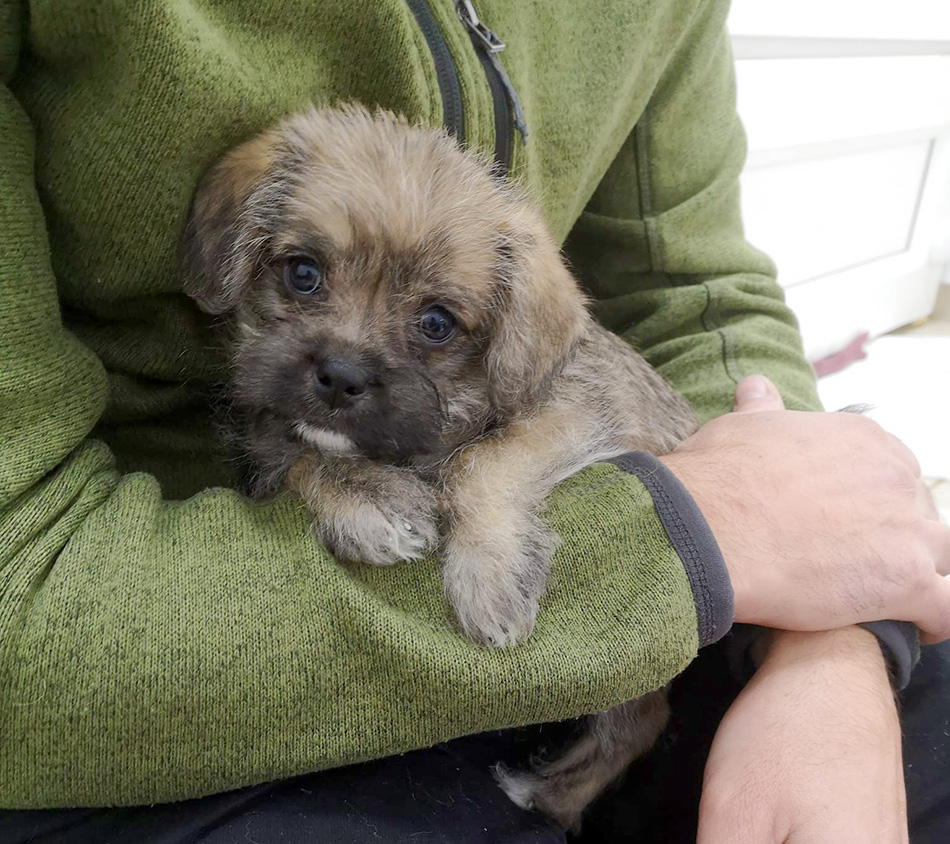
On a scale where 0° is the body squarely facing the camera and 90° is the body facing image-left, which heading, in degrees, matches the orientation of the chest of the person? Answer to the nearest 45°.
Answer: approximately 315°
